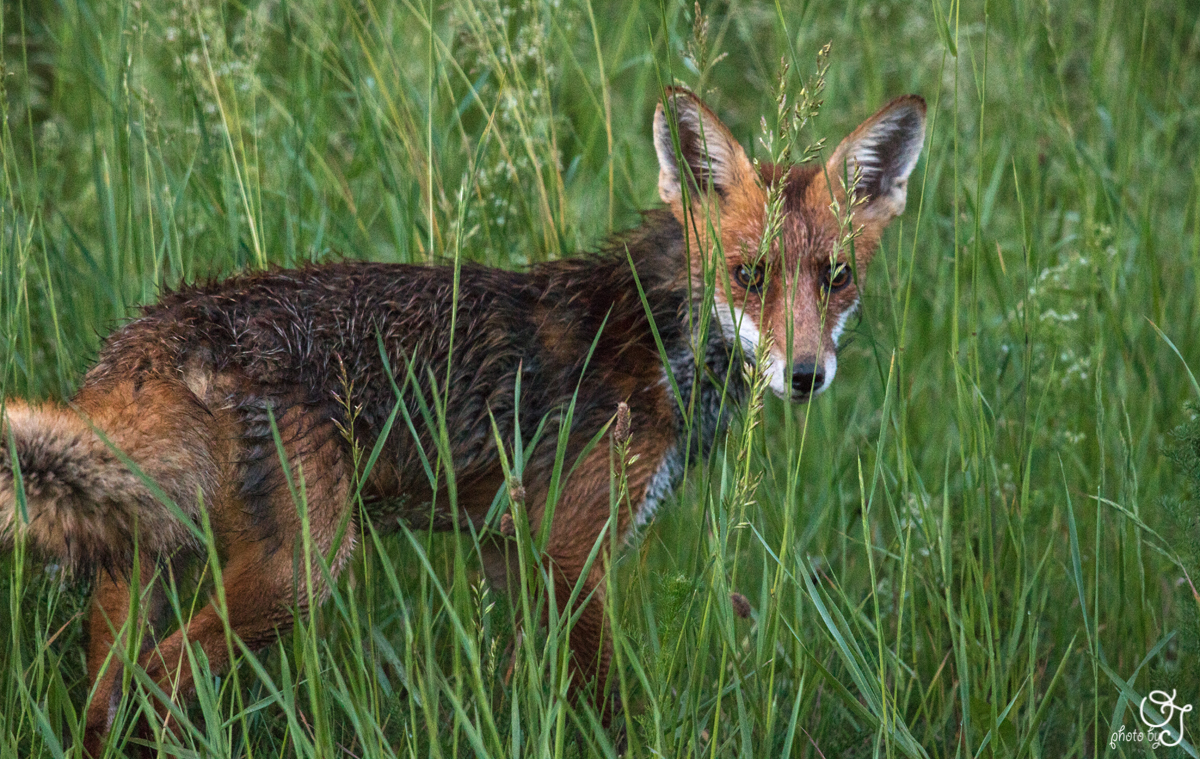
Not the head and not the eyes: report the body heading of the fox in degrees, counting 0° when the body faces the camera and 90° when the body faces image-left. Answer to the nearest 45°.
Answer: approximately 270°
